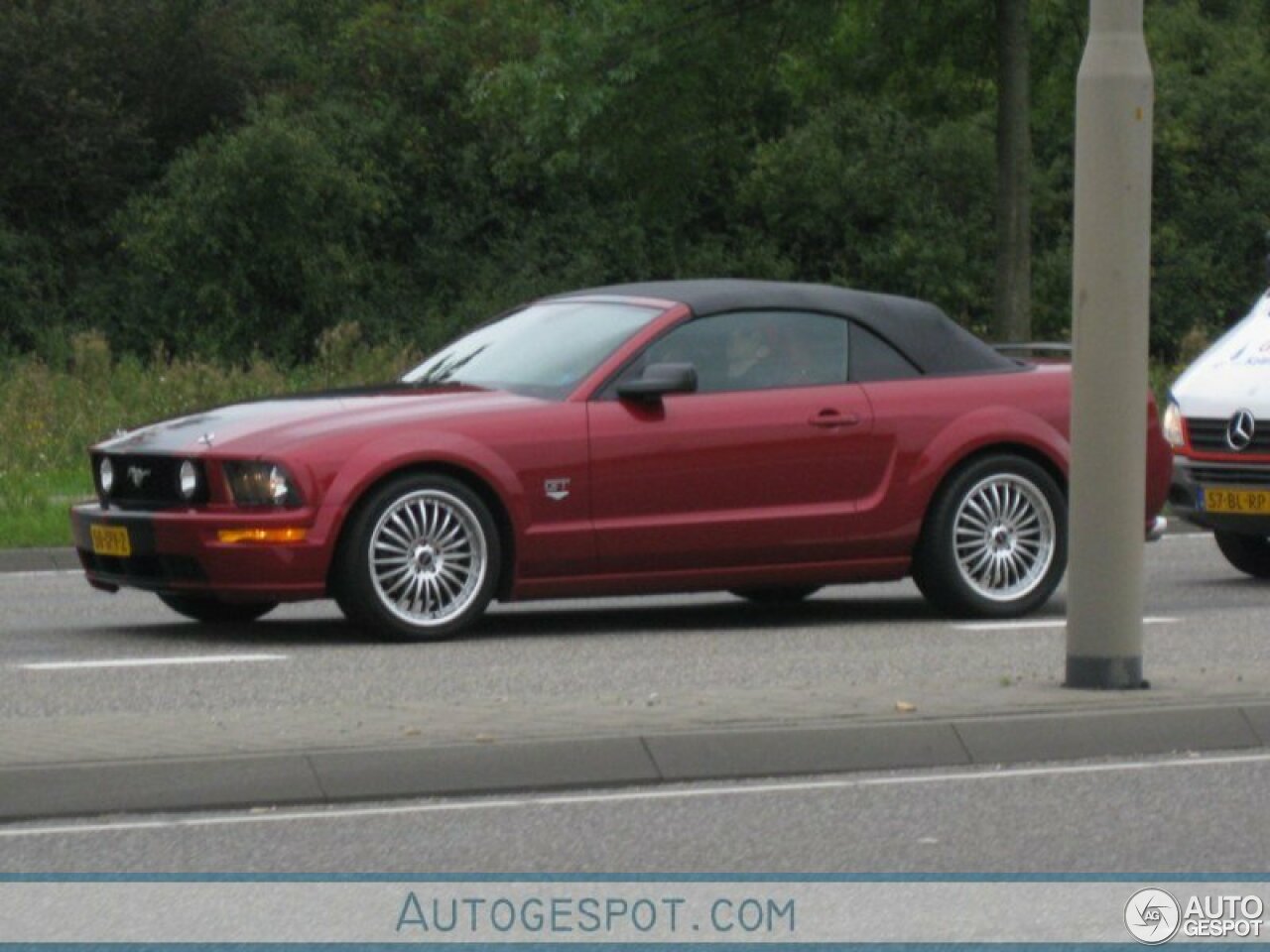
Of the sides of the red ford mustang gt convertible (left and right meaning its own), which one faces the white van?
back

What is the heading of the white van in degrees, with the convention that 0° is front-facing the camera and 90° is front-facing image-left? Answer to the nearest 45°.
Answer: approximately 45°

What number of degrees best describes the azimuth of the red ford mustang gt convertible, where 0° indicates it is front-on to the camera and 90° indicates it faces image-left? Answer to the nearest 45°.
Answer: approximately 45°
